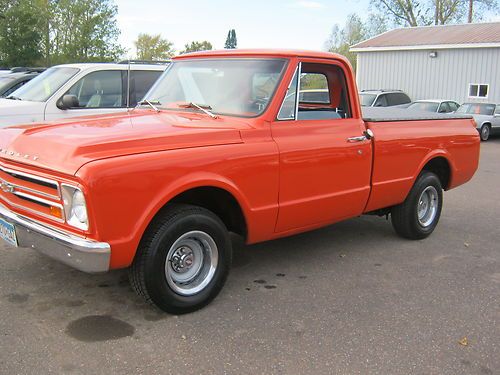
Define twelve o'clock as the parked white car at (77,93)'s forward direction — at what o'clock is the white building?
The white building is roughly at 6 o'clock from the parked white car.

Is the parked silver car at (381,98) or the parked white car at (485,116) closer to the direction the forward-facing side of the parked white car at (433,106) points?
the parked silver car

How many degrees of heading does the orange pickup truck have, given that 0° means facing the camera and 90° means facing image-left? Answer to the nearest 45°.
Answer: approximately 45°

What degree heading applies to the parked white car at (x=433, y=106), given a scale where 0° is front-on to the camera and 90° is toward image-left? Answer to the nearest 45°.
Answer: approximately 45°

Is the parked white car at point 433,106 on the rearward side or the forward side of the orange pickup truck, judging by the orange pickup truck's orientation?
on the rearward side
